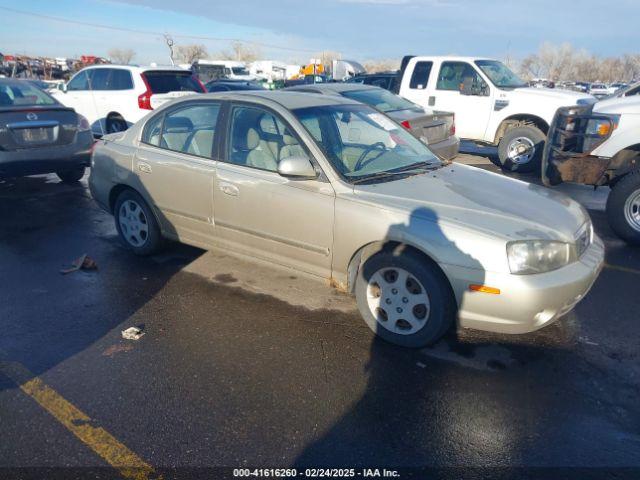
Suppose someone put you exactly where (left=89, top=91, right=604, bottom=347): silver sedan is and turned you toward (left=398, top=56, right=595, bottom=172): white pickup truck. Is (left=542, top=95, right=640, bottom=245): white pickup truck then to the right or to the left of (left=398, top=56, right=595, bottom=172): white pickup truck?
right

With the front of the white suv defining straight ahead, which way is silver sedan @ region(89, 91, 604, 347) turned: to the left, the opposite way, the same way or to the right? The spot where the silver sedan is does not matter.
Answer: the opposite way

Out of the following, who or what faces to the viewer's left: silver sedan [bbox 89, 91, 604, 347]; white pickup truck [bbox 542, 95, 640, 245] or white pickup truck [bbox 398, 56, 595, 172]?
white pickup truck [bbox 542, 95, 640, 245]

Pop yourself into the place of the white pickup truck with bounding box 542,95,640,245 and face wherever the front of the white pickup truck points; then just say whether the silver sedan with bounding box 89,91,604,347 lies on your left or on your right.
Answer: on your left

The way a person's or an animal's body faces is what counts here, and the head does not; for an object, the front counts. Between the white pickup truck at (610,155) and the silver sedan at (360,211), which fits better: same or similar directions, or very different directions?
very different directions

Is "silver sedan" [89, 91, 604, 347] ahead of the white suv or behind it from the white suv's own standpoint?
behind

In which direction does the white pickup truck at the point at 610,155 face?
to the viewer's left

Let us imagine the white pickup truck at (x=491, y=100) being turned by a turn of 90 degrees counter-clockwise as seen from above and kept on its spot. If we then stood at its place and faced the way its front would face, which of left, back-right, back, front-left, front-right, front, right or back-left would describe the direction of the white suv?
back-left

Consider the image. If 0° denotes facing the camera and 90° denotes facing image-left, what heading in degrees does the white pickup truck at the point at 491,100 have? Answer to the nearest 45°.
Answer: approximately 315°

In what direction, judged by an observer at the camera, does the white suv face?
facing away from the viewer and to the left of the viewer
